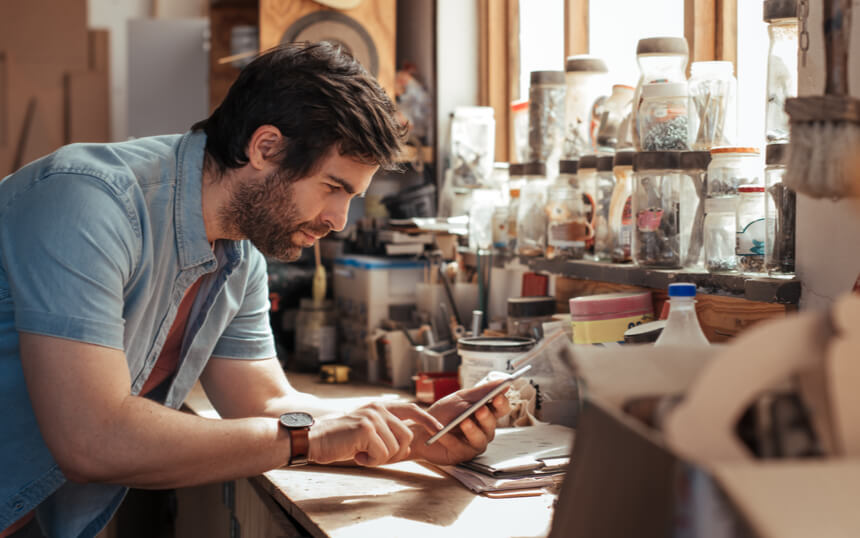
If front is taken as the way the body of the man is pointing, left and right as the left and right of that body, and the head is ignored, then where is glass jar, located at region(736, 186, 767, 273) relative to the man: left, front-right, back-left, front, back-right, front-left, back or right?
front-left

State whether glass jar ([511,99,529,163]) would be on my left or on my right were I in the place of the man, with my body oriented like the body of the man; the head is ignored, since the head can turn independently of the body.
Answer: on my left

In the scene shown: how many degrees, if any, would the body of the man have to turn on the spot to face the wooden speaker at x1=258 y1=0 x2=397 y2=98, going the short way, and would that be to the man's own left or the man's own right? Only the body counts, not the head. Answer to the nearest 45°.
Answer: approximately 135° to the man's own left

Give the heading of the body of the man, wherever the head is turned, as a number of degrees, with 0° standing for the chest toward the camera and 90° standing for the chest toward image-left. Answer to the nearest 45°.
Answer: approximately 315°

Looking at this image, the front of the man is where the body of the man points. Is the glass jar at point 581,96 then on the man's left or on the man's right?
on the man's left

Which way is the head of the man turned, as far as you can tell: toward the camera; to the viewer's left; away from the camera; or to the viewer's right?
to the viewer's right

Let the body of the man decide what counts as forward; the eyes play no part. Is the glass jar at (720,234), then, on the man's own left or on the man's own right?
on the man's own left
